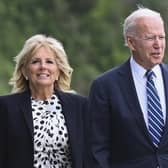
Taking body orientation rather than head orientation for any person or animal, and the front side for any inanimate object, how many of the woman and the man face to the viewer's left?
0

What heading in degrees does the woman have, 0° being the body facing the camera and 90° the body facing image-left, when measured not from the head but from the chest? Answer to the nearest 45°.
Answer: approximately 0°

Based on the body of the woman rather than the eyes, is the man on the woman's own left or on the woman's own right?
on the woman's own left
